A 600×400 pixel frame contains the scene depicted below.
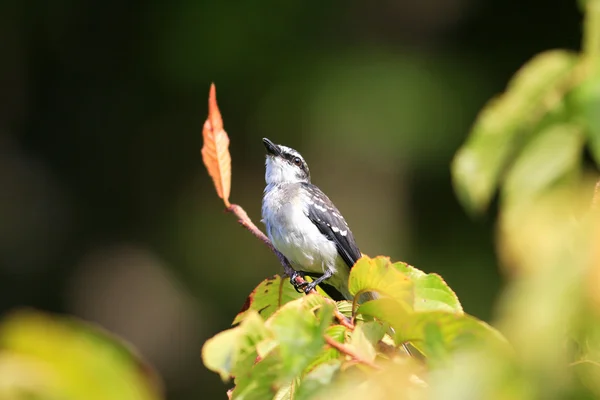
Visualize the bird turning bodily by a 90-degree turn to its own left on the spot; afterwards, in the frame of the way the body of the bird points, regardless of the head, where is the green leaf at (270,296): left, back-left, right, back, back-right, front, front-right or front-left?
back-right

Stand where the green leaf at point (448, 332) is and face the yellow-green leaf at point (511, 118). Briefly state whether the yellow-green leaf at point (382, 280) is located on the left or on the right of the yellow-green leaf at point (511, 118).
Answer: left

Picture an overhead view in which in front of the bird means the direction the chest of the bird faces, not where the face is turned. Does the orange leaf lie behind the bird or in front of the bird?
in front

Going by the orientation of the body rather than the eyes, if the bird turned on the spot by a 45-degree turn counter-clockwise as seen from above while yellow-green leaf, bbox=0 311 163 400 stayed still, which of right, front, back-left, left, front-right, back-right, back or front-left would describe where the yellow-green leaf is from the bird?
front

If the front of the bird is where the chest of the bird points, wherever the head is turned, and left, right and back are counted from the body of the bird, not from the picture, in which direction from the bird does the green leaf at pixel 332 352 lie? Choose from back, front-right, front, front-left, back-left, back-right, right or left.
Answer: front-left

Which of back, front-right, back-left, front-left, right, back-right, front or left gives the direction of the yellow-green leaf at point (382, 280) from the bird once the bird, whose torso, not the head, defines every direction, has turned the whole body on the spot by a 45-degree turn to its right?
back

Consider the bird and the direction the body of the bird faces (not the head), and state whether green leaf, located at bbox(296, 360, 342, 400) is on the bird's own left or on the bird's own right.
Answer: on the bird's own left

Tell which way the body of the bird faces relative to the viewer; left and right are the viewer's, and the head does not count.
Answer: facing the viewer and to the left of the viewer
